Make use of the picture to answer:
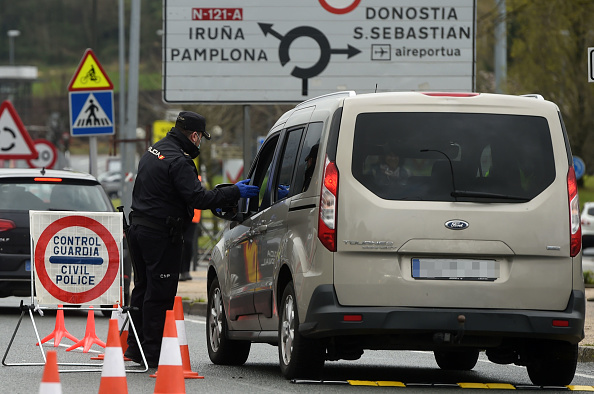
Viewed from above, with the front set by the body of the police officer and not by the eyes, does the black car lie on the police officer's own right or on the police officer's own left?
on the police officer's own left

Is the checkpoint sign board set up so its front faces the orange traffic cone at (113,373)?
yes

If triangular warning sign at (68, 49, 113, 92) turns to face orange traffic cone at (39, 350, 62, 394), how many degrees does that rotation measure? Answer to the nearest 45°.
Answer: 0° — it already faces it

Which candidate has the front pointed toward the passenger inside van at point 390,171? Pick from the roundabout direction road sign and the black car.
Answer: the roundabout direction road sign

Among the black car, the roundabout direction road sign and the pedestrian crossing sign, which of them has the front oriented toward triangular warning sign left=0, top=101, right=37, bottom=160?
the black car

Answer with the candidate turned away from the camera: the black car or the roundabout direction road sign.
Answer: the black car

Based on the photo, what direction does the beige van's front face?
away from the camera

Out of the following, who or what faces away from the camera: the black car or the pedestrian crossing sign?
the black car

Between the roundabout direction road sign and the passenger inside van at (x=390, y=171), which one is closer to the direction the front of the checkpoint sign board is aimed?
the passenger inside van

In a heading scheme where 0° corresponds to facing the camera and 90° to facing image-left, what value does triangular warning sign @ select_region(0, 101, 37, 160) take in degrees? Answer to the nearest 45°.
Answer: approximately 0°

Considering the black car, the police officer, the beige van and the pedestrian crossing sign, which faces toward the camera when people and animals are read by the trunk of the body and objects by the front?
the pedestrian crossing sign
